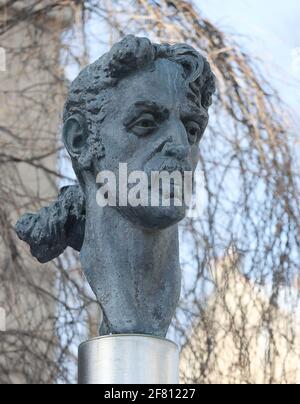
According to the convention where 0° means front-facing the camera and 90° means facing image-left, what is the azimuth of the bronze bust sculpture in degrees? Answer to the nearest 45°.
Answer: approximately 315°
